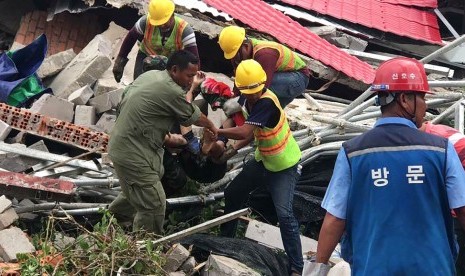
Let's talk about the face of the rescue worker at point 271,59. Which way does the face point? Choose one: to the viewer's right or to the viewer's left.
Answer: to the viewer's left

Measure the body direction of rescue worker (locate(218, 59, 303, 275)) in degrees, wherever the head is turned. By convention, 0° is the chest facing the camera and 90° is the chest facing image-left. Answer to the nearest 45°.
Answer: approximately 90°

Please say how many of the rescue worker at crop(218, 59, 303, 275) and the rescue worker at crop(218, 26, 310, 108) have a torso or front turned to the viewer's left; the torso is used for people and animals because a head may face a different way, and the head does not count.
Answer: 2

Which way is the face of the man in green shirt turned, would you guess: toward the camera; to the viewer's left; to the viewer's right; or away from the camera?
to the viewer's right

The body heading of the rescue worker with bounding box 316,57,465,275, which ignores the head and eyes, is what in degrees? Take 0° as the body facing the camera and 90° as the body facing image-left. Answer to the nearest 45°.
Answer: approximately 180°

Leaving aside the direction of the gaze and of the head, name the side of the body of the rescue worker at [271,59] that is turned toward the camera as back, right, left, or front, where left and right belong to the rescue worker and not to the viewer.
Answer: left

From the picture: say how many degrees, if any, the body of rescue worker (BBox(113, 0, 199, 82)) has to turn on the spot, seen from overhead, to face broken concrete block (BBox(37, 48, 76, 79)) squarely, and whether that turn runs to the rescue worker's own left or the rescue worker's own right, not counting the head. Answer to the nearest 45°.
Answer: approximately 135° to the rescue worker's own right

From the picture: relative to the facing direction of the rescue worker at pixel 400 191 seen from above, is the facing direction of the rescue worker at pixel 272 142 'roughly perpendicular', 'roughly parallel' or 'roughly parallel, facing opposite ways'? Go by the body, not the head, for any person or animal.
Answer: roughly perpendicular

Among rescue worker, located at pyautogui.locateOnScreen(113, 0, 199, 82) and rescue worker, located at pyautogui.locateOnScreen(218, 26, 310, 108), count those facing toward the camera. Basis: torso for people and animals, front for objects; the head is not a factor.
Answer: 1

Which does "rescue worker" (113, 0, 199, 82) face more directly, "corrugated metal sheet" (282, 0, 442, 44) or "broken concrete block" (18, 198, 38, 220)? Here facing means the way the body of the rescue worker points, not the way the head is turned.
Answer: the broken concrete block

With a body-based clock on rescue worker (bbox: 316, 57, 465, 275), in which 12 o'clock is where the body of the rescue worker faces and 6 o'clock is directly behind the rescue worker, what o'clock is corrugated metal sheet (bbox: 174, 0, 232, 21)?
The corrugated metal sheet is roughly at 11 o'clock from the rescue worker.

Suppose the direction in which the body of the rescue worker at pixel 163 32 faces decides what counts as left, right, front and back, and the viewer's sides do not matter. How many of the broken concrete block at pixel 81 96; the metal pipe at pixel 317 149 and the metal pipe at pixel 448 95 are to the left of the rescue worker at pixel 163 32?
2

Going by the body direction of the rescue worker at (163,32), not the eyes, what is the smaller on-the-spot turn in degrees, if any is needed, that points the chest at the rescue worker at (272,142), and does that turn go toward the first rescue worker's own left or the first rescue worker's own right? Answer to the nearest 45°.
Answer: approximately 45° to the first rescue worker's own left
